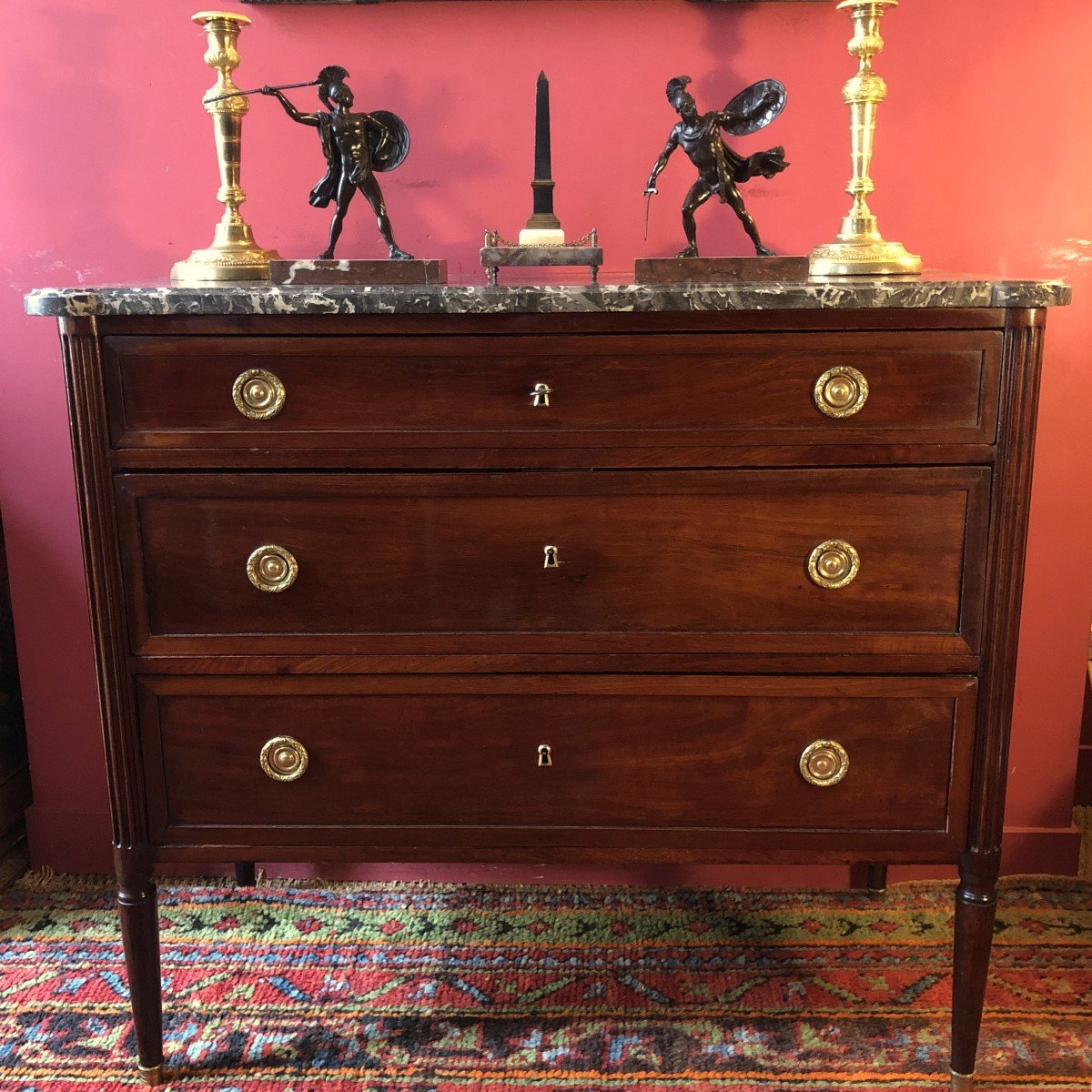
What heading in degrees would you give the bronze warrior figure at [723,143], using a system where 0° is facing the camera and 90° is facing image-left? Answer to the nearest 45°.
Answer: approximately 0°

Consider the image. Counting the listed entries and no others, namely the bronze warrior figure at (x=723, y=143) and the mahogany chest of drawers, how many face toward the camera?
2
